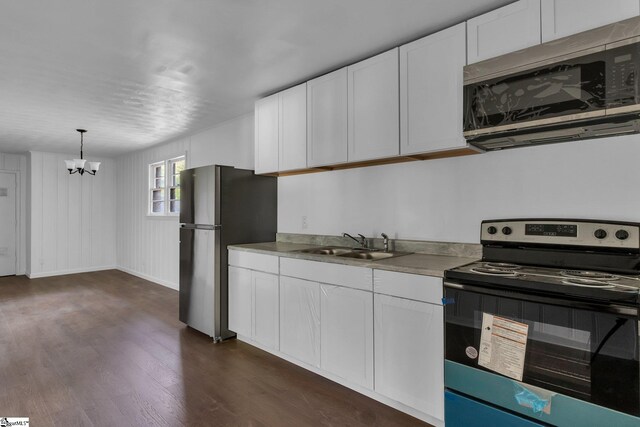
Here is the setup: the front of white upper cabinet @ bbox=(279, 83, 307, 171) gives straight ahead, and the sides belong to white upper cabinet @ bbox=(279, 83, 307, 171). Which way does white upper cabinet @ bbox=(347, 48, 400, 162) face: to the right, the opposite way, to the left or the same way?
the same way

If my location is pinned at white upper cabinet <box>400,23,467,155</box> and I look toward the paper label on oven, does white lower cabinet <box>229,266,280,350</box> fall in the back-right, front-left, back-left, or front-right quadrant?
back-right

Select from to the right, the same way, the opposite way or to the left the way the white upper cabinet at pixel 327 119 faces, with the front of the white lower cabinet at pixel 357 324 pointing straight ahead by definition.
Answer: the same way

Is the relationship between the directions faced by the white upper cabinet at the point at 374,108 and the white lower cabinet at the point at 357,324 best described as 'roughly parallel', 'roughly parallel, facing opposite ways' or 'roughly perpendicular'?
roughly parallel

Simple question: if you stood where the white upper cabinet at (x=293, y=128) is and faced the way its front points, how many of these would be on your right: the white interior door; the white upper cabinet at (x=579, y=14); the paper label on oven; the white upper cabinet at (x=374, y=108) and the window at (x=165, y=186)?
2

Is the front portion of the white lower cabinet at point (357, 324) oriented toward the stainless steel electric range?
no

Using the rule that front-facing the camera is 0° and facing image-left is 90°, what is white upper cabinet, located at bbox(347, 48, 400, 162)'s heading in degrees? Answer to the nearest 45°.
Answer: approximately 45°

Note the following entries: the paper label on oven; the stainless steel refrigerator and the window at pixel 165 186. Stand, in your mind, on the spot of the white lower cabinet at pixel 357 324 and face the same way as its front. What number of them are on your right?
2

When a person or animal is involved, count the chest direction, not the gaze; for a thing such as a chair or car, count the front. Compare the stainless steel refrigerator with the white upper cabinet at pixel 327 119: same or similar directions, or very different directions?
same or similar directions

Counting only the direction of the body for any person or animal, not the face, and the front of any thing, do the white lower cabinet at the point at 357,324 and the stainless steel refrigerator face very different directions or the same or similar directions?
same or similar directions

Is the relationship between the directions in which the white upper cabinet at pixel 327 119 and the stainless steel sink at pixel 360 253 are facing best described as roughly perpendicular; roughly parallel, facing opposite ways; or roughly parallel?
roughly parallel

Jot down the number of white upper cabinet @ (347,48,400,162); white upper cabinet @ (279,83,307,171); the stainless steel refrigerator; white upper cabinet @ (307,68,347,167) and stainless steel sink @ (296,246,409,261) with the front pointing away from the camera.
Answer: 0

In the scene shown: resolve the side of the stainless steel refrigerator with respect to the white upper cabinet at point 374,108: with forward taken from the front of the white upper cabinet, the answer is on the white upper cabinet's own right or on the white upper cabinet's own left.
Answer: on the white upper cabinet's own right

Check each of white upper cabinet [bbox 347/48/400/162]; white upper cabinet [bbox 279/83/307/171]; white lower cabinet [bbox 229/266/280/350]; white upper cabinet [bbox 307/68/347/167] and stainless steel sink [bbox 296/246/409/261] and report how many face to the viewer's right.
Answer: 0

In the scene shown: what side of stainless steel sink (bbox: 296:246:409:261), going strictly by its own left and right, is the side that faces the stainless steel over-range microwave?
left
